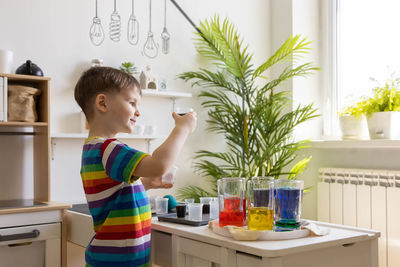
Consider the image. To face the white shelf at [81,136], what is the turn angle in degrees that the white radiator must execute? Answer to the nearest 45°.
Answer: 0° — it already faces it

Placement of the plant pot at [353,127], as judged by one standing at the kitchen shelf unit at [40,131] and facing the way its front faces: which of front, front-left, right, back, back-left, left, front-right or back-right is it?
left

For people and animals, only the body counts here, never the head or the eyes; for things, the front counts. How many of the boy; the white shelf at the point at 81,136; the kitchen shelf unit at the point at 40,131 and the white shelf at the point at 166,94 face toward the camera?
3

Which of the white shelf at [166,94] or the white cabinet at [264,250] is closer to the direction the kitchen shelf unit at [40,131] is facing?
the white cabinet

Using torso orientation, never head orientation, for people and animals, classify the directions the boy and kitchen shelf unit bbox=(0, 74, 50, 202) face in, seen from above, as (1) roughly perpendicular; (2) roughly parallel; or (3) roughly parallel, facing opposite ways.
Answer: roughly perpendicular

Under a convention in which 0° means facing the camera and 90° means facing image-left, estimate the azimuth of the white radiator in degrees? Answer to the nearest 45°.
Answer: approximately 45°

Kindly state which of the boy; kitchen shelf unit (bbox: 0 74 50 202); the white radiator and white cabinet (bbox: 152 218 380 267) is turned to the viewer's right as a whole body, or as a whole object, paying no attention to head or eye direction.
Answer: the boy

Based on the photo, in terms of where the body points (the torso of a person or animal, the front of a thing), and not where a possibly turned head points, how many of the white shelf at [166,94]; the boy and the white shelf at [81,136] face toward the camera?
2

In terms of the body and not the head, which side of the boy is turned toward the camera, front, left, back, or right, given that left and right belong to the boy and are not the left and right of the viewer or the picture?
right

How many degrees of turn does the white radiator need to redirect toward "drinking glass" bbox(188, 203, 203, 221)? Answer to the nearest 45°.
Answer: approximately 45° to its left

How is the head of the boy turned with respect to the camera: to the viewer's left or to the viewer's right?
to the viewer's right

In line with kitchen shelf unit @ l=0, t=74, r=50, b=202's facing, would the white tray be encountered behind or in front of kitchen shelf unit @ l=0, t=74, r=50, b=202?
in front

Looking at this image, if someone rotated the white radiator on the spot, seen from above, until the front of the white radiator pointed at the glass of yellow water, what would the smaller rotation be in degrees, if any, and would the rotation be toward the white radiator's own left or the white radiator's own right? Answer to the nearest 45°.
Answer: approximately 45° to the white radiator's own left

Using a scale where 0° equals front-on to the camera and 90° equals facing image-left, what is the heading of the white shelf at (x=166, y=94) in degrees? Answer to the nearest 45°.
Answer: approximately 0°
